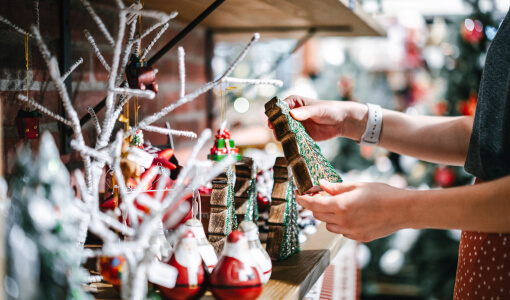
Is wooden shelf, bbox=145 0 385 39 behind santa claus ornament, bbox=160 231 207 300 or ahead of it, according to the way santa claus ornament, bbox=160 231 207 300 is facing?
behind

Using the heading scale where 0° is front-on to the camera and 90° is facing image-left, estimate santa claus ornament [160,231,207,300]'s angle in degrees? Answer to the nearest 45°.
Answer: approximately 0°
